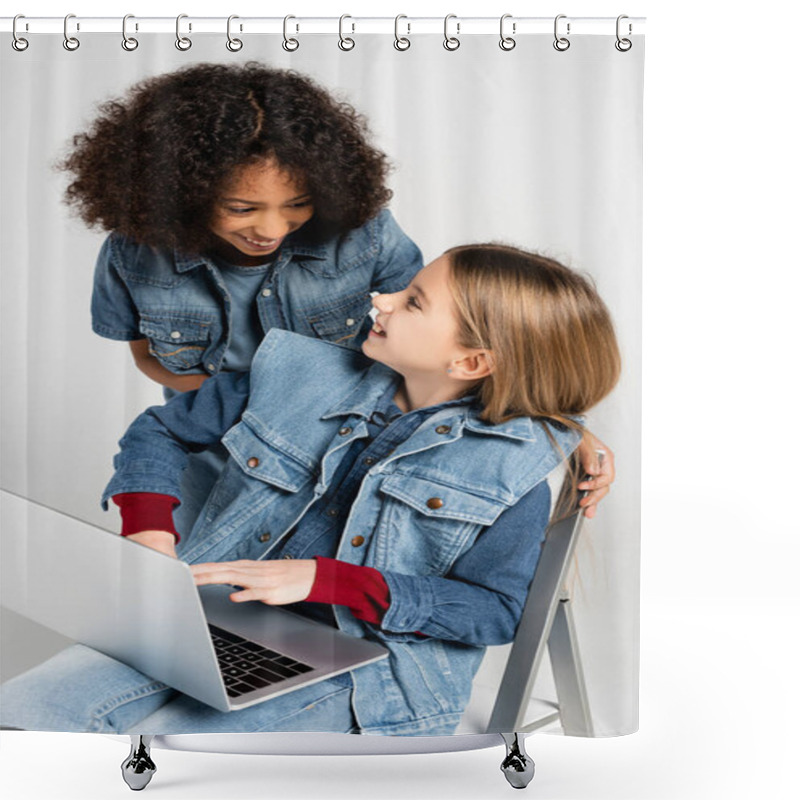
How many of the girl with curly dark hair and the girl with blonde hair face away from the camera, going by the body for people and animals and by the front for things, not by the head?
0
